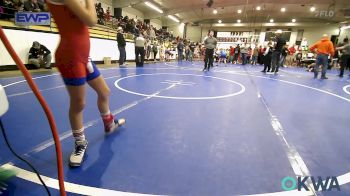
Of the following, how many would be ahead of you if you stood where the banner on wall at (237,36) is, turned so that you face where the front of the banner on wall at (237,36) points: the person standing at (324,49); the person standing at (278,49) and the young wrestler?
3

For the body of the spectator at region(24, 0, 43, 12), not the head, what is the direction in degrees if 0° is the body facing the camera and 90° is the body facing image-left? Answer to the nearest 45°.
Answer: approximately 315°

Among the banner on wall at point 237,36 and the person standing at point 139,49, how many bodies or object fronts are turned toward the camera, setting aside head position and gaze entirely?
1

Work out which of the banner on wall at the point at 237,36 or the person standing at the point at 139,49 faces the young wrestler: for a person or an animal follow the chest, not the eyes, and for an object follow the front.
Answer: the banner on wall

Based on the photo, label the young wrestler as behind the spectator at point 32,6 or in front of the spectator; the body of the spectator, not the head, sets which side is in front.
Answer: in front
